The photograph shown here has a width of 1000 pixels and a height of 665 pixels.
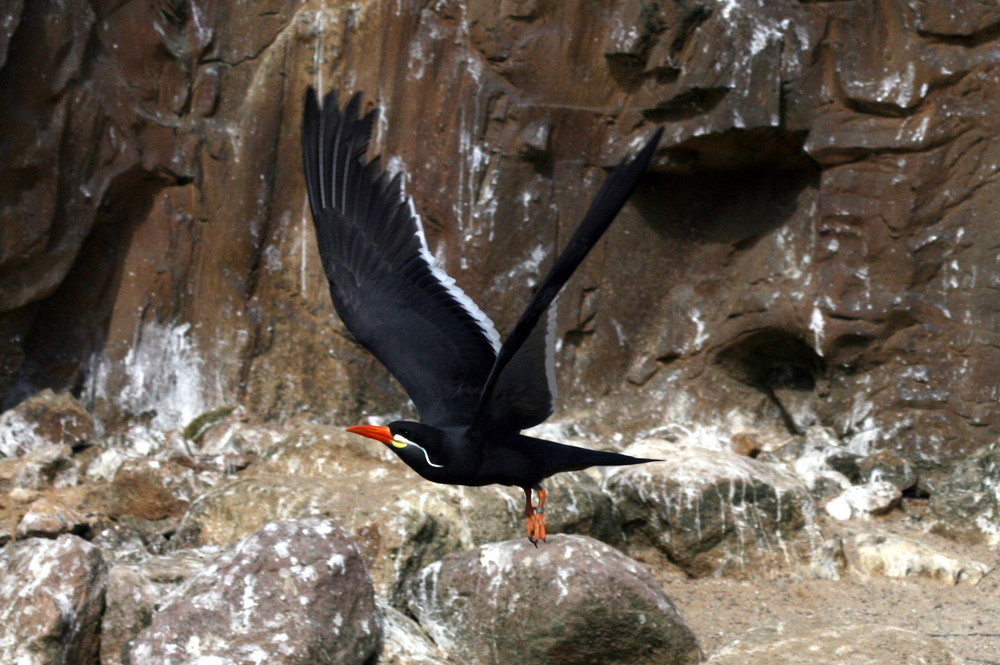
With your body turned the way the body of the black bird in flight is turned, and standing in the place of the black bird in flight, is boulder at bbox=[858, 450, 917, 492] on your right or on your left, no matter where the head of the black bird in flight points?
on your right

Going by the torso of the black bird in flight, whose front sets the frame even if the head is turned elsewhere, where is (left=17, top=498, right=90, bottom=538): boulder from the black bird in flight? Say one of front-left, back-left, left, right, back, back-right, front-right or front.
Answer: front-right

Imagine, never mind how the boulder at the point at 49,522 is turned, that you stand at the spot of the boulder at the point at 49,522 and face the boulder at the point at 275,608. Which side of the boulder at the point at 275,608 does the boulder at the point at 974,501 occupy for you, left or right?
left

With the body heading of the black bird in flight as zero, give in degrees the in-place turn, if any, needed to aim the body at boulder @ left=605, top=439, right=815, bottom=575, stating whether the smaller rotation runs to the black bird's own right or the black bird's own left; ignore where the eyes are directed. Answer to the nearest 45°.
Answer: approximately 135° to the black bird's own right

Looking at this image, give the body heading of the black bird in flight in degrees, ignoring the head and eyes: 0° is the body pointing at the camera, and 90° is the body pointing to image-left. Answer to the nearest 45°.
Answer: approximately 90°

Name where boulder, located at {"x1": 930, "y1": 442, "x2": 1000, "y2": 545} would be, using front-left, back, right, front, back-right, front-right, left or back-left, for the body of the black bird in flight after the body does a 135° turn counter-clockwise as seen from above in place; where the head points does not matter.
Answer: left
